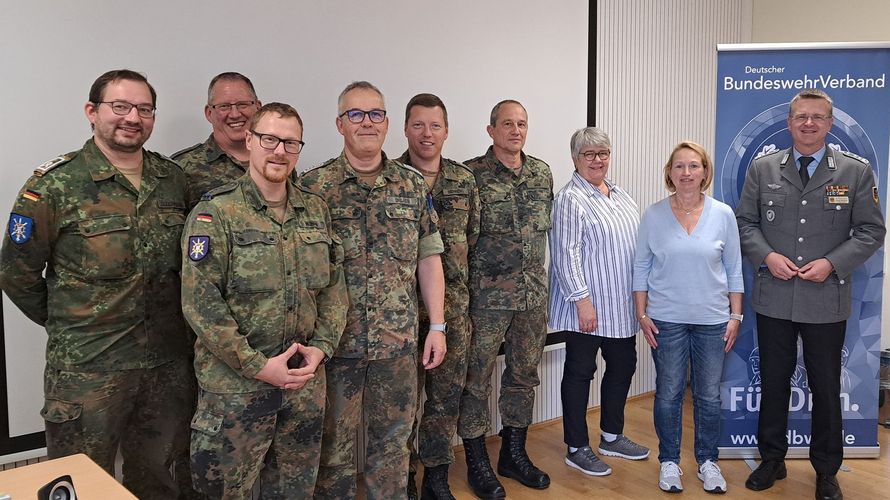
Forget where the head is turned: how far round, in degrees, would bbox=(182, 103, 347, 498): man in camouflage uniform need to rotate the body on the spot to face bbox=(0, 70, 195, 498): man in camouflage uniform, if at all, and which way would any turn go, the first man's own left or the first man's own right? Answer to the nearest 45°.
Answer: approximately 135° to the first man's own right

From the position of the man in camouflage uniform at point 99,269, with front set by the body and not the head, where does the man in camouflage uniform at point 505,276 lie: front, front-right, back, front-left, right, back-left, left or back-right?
front-left

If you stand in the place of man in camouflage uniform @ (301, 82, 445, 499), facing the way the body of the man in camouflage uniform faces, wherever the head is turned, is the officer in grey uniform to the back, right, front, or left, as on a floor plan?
left

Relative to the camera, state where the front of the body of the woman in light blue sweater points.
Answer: toward the camera

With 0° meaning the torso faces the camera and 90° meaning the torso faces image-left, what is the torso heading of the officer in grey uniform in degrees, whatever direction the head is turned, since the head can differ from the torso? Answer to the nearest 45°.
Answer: approximately 0°

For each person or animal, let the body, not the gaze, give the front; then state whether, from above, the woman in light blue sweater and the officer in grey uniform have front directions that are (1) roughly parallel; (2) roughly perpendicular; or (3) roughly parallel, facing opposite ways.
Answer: roughly parallel

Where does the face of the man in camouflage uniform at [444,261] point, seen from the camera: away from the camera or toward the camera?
toward the camera

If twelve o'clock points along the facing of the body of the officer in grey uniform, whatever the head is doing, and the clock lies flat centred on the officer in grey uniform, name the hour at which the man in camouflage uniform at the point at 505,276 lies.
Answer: The man in camouflage uniform is roughly at 2 o'clock from the officer in grey uniform.

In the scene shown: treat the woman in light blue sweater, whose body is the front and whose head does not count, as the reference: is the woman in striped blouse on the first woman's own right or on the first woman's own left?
on the first woman's own right

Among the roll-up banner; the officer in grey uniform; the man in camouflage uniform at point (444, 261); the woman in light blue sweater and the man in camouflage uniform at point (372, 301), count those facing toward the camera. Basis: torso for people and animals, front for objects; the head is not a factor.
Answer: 5

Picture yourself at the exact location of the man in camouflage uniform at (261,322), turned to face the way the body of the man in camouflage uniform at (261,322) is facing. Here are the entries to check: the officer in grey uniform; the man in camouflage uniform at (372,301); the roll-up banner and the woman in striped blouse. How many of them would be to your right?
0

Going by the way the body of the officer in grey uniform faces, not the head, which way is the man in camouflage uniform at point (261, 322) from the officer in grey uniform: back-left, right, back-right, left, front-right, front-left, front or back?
front-right

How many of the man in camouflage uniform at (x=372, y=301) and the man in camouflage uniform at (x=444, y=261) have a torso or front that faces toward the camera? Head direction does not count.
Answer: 2

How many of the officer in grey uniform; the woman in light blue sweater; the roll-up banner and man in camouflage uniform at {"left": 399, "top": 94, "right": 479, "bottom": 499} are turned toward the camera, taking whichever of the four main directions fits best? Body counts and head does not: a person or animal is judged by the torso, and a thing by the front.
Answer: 4

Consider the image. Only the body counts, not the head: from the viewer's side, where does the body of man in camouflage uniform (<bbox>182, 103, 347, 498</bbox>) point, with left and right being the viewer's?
facing the viewer and to the right of the viewer

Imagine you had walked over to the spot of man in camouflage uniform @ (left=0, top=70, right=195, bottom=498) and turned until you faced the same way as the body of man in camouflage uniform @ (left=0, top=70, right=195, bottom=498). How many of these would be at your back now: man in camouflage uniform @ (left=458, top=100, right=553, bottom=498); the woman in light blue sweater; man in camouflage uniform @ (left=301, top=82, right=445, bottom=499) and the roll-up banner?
0

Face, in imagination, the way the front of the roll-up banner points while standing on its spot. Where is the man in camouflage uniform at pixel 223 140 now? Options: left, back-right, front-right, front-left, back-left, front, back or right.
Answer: front-right

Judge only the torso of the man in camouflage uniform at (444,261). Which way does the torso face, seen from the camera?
toward the camera

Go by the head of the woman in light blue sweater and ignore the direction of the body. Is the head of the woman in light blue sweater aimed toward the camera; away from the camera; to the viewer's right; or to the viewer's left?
toward the camera
